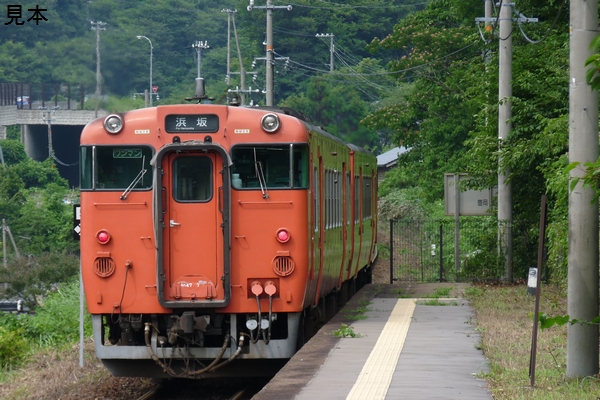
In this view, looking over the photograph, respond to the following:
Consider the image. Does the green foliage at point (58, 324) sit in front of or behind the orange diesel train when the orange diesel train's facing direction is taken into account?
behind

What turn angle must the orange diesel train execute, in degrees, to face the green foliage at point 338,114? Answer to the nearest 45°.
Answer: approximately 180°

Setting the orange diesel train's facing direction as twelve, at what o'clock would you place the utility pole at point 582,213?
The utility pole is roughly at 10 o'clock from the orange diesel train.

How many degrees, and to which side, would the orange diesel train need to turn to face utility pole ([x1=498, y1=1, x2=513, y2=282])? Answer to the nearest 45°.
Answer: approximately 135° to its left

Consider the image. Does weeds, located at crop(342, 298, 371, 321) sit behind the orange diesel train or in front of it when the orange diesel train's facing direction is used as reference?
behind

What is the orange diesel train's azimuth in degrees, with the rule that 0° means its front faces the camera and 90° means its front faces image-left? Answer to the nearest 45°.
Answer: approximately 0°
